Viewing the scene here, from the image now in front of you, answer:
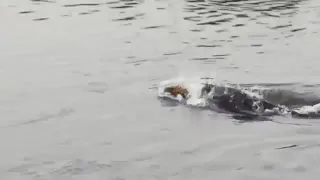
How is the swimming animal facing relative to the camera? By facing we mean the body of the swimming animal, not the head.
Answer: to the viewer's left
